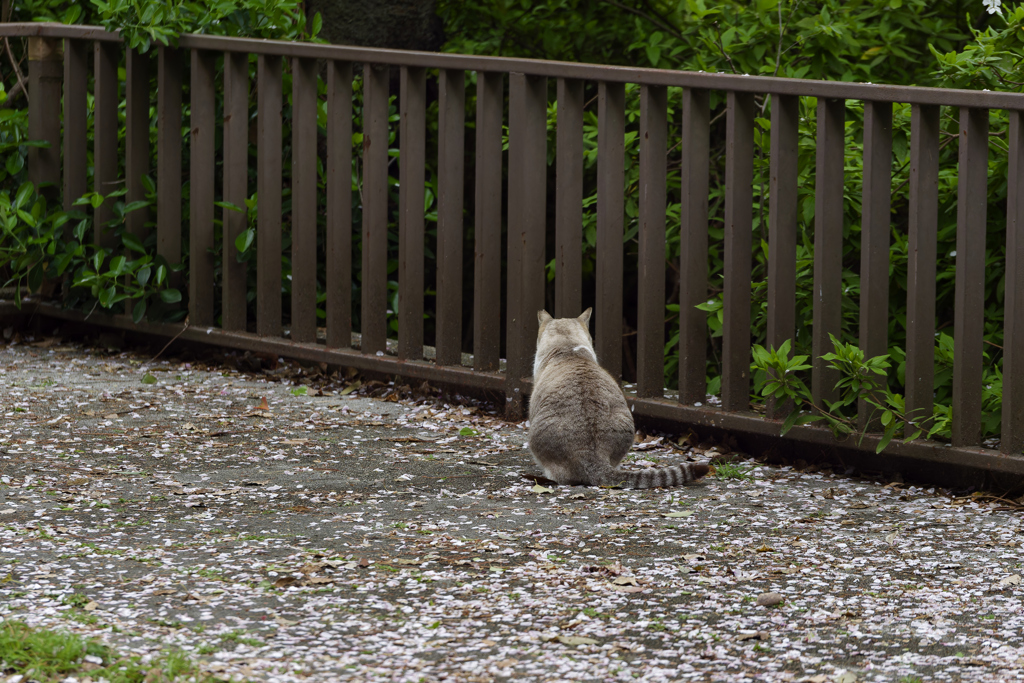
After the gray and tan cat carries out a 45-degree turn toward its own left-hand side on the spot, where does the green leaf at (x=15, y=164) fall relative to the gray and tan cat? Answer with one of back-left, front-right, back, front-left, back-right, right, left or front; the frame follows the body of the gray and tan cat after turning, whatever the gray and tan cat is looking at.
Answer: front

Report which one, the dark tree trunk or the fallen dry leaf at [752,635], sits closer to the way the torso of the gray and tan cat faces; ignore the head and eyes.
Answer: the dark tree trunk

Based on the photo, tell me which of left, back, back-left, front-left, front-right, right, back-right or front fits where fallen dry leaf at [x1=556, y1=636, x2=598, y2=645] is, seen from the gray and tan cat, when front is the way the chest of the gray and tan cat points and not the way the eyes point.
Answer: back

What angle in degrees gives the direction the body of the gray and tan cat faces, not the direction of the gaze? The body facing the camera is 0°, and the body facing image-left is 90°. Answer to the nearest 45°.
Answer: approximately 180°

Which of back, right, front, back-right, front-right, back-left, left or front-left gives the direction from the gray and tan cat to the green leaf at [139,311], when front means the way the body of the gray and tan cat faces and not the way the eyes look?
front-left

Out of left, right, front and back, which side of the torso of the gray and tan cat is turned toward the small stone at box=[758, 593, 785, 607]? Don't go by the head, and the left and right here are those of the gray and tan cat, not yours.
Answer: back

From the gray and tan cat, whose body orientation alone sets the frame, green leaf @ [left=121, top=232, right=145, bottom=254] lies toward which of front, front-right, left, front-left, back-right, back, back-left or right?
front-left

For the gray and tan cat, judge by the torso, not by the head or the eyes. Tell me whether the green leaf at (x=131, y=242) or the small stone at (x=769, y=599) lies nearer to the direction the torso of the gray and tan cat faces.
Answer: the green leaf

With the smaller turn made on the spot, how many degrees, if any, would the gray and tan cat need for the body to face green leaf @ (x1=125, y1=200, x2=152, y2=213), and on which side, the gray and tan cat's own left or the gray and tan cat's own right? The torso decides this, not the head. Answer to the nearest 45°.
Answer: approximately 45° to the gray and tan cat's own left

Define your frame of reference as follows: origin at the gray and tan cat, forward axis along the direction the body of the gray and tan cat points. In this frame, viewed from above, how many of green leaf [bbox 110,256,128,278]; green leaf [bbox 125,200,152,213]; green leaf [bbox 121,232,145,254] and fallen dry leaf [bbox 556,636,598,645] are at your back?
1

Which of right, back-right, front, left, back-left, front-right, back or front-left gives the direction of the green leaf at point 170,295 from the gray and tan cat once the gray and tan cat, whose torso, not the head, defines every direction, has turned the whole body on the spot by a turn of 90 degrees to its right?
back-left

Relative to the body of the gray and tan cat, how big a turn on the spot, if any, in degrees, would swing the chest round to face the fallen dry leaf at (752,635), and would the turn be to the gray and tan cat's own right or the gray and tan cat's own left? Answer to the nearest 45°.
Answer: approximately 180°
